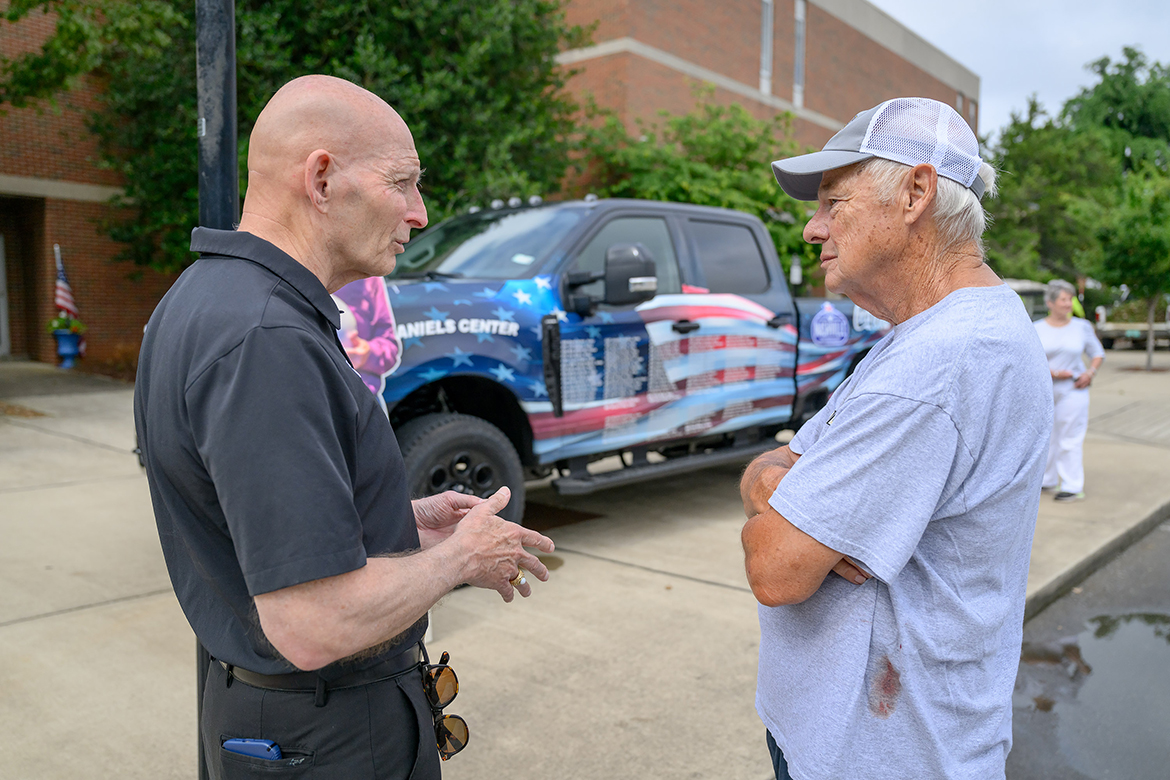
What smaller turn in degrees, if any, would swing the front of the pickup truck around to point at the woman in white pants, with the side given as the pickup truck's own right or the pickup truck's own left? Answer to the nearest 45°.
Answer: approximately 180°

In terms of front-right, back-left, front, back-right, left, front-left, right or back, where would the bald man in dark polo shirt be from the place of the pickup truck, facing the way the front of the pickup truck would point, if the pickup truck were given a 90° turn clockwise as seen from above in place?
back-left

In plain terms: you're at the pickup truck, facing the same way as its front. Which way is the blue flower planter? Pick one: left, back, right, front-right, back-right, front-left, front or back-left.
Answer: right

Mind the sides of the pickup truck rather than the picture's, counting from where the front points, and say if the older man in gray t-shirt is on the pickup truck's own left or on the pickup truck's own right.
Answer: on the pickup truck's own left

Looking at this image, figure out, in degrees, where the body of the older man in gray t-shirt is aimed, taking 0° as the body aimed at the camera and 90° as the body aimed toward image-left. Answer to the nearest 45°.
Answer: approximately 90°

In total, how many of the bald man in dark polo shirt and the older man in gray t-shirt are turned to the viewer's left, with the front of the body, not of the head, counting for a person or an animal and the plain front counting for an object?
1

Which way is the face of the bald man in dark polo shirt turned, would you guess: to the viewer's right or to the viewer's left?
to the viewer's right

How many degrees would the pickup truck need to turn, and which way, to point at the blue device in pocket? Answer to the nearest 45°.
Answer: approximately 45° to its left

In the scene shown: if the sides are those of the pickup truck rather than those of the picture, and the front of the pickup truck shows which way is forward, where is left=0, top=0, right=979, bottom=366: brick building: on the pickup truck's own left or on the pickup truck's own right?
on the pickup truck's own right

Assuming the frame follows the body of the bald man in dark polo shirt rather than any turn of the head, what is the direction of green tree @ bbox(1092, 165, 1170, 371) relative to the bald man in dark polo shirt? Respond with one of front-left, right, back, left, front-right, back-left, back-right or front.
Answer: front-left

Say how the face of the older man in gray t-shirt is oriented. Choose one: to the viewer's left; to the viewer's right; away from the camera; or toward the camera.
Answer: to the viewer's left

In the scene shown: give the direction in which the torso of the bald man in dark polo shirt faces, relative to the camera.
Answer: to the viewer's right
